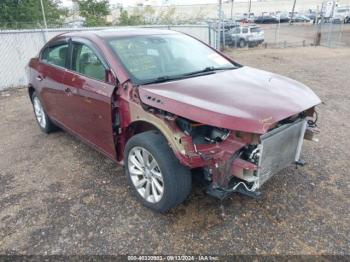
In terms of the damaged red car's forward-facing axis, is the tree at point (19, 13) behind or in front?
behind

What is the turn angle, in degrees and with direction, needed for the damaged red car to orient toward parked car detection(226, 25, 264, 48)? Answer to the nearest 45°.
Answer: approximately 135° to its left

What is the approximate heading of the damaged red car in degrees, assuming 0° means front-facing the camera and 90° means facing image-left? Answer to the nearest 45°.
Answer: approximately 315°

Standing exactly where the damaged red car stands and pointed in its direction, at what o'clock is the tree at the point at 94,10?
The tree is roughly at 7 o'clock from the damaged red car.

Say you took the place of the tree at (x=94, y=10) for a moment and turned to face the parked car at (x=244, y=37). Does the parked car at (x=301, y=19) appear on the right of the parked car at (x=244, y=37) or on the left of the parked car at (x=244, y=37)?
left

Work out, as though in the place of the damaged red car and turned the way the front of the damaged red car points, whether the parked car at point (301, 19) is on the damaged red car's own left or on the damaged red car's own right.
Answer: on the damaged red car's own left

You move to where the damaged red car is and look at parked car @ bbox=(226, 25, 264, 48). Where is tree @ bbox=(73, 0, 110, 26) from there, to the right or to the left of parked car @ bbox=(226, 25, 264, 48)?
left
